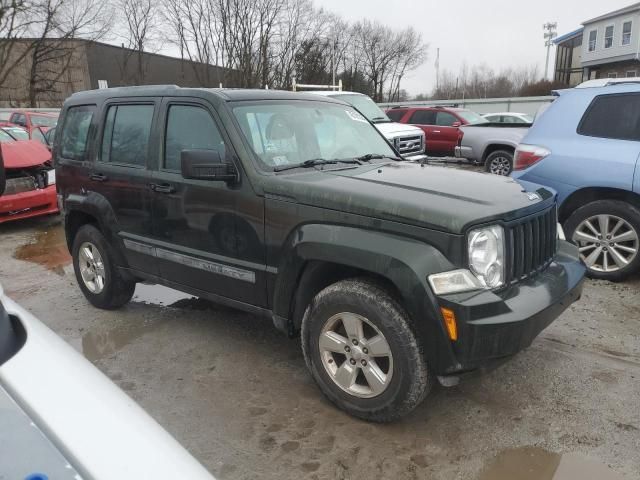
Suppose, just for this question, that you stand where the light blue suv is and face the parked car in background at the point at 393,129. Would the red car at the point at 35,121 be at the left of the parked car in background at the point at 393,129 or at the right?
left

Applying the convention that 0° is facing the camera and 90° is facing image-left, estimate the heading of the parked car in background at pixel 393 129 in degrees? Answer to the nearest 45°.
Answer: approximately 315°

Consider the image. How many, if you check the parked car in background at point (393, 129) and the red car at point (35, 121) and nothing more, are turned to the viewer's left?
0

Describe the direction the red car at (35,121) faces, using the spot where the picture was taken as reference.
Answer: facing the viewer and to the right of the viewer

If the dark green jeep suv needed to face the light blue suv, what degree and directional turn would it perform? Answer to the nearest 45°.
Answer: approximately 90° to its left

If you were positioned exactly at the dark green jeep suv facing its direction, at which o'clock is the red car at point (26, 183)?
The red car is roughly at 6 o'clock from the dark green jeep suv.

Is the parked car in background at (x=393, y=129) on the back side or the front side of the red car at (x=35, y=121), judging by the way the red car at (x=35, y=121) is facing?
on the front side

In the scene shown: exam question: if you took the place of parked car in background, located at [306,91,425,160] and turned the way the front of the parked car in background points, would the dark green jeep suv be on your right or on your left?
on your right
